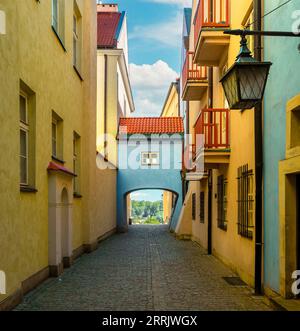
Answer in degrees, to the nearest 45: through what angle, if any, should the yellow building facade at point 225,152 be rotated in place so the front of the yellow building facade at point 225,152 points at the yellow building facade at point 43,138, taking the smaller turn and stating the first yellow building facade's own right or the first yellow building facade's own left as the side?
approximately 45° to the first yellow building facade's own left

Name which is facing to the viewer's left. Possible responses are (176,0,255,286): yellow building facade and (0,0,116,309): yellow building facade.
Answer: (176,0,255,286): yellow building facade

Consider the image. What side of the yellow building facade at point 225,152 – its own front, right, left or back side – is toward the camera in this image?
left

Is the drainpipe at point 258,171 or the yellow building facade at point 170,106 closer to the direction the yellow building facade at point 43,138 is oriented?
the drainpipe

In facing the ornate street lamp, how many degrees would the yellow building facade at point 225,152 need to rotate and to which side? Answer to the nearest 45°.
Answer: approximately 90° to its left

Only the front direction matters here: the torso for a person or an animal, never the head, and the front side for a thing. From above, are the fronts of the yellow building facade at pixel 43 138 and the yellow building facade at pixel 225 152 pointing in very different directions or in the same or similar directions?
very different directions

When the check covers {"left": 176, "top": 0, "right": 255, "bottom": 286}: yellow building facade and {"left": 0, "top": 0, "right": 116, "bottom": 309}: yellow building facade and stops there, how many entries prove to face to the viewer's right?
1

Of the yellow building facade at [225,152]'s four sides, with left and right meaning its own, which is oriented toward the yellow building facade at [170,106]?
right

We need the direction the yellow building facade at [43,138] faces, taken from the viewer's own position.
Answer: facing to the right of the viewer

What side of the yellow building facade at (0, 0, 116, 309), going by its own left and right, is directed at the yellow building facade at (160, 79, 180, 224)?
left
